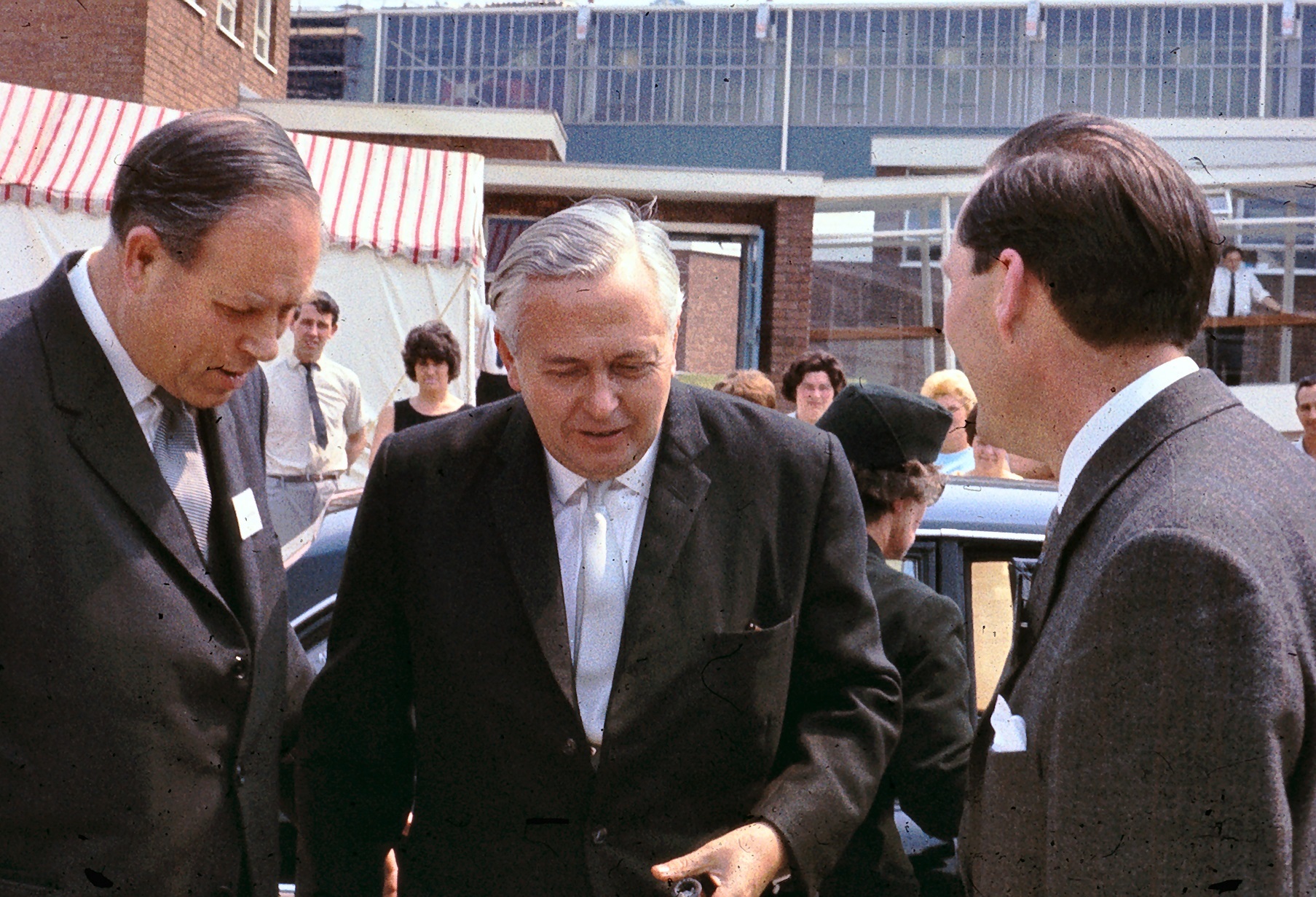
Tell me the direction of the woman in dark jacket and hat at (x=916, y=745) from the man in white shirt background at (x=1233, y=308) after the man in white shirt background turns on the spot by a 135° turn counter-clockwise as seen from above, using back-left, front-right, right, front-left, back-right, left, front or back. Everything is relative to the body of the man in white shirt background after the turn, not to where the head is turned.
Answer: back-right

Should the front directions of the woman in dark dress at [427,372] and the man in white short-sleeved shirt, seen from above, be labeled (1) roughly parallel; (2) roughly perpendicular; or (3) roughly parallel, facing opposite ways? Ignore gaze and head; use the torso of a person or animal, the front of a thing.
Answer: roughly parallel

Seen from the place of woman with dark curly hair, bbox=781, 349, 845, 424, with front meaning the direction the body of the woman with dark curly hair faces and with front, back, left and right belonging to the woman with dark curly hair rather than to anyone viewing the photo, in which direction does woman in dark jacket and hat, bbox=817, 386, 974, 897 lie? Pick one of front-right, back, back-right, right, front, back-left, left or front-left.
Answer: front

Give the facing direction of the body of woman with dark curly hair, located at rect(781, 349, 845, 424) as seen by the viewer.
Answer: toward the camera

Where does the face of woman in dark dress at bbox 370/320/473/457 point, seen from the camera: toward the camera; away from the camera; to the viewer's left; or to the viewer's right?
toward the camera

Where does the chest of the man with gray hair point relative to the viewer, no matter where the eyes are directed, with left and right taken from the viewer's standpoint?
facing the viewer

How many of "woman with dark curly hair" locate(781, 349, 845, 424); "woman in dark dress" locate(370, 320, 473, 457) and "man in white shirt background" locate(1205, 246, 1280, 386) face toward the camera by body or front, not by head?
3

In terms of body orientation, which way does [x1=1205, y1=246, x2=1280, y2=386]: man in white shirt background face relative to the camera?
toward the camera

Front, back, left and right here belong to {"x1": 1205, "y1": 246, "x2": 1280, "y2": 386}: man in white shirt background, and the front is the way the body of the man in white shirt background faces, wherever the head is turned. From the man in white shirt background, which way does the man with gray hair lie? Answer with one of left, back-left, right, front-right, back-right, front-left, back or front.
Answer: front

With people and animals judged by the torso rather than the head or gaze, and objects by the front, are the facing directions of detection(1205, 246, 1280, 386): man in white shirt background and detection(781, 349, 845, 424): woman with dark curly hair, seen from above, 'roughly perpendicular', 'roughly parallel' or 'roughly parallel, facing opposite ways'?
roughly parallel
